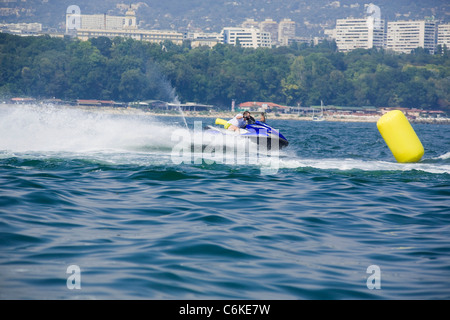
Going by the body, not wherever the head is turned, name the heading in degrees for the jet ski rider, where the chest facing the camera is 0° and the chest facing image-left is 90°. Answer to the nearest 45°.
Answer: approximately 270°

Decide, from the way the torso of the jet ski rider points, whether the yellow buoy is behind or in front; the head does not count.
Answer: in front
